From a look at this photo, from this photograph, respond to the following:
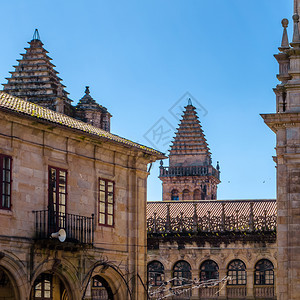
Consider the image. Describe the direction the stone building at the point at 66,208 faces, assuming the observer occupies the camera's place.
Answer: facing the viewer and to the right of the viewer

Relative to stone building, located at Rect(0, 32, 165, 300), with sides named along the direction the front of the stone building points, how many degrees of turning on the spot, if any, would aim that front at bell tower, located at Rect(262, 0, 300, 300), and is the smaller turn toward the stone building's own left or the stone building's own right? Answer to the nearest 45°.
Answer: approximately 45° to the stone building's own left
